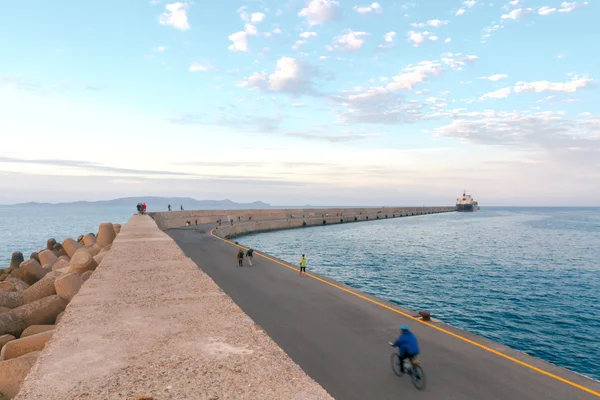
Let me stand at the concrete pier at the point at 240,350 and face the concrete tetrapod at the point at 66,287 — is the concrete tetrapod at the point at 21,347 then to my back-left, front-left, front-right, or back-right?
front-left

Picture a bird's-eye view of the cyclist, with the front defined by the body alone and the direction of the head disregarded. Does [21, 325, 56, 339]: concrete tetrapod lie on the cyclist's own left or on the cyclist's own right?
on the cyclist's own left

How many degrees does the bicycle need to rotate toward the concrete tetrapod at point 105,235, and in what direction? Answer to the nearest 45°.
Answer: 0° — it already faces it

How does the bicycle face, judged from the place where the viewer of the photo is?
facing away from the viewer and to the left of the viewer

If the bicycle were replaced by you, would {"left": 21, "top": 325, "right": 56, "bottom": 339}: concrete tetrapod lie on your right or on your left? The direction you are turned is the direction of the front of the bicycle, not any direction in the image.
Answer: on your left

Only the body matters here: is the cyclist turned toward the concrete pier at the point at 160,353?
no

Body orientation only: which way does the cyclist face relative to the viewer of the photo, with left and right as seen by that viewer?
facing away from the viewer and to the left of the viewer

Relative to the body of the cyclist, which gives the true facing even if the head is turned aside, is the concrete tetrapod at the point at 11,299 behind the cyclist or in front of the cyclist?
in front

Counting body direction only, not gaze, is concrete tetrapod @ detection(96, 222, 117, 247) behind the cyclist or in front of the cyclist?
in front

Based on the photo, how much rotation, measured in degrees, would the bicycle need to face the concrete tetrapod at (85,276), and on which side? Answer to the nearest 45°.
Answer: approximately 45° to its left

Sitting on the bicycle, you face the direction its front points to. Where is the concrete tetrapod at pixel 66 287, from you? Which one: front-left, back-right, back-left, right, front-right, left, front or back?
front-left

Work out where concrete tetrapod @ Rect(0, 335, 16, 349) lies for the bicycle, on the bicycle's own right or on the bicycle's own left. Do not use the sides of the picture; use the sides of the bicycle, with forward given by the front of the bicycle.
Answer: on the bicycle's own left

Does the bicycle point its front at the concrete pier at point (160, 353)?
no
